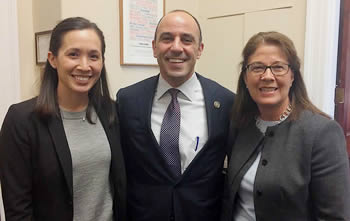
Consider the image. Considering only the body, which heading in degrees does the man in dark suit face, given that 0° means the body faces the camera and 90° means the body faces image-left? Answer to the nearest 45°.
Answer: approximately 0°

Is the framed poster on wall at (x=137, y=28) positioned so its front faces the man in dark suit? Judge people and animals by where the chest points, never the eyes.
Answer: yes

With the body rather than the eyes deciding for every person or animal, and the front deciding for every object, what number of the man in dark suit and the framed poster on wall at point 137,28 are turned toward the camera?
2

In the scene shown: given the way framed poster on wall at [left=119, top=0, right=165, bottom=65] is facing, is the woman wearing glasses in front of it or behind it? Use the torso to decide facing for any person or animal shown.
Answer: in front

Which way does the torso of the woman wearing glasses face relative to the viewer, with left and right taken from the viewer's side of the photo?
facing the viewer and to the left of the viewer

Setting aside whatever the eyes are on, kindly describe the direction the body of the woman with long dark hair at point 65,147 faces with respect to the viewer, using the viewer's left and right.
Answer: facing the viewer and to the right of the viewer

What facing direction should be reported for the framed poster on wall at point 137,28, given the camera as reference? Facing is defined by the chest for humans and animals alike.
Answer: facing the viewer
